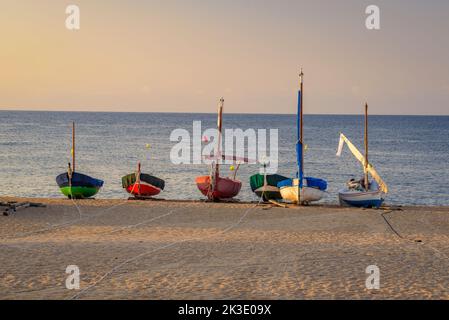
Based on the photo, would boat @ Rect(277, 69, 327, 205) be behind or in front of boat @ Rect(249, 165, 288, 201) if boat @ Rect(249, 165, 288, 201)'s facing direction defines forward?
in front

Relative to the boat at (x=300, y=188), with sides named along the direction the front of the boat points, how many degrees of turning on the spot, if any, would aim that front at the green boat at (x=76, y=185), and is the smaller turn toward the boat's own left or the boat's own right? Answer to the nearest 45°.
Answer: approximately 90° to the boat's own right

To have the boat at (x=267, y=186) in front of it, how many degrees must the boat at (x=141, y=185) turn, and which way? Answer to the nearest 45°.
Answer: approximately 90° to its left

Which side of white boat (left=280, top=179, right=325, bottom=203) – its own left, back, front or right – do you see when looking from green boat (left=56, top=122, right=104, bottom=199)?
right

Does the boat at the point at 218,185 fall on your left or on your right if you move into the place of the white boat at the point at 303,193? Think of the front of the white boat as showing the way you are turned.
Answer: on your right

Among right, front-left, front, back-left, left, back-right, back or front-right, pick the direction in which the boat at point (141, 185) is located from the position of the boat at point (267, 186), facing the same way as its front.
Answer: right

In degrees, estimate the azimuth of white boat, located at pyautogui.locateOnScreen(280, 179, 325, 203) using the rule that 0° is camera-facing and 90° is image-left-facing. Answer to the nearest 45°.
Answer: approximately 0°
